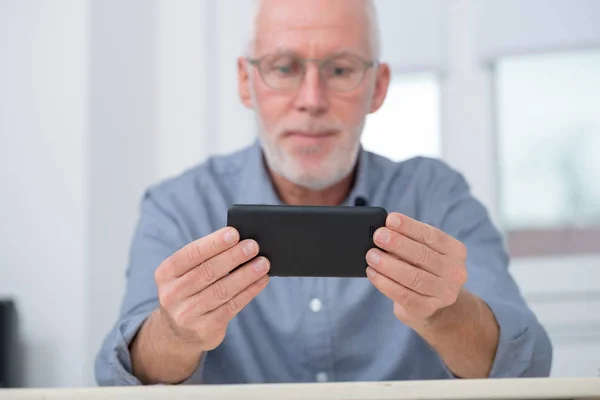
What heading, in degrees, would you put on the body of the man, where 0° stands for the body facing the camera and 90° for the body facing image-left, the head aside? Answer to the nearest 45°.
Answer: approximately 0°

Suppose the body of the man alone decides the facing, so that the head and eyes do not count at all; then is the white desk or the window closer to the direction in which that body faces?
the white desk

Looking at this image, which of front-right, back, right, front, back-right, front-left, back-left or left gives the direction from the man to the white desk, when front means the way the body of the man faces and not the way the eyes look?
front

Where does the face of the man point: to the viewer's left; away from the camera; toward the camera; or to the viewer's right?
toward the camera

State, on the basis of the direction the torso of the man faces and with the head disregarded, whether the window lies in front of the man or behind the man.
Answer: behind
